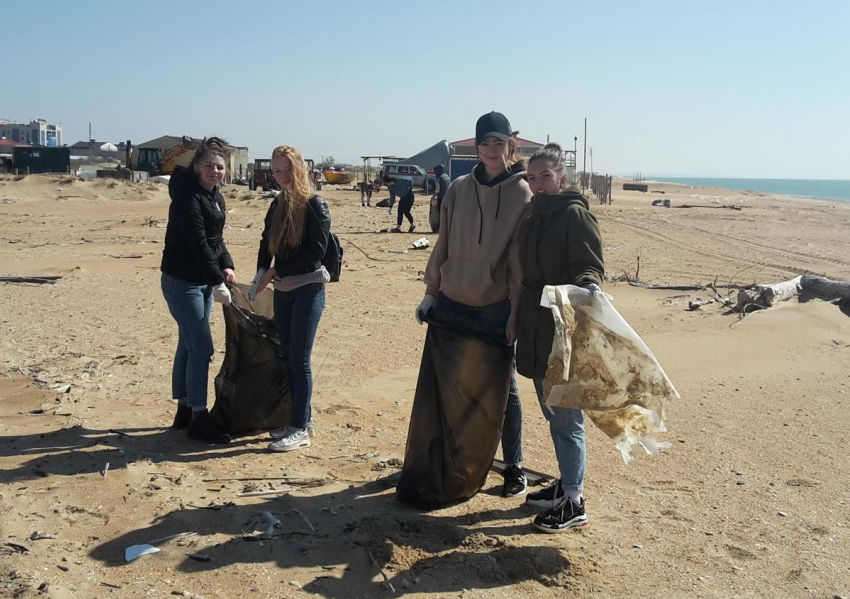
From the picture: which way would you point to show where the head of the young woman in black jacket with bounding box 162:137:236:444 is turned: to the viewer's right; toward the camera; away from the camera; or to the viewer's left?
toward the camera

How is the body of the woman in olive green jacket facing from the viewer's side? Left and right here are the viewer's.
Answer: facing the viewer and to the left of the viewer

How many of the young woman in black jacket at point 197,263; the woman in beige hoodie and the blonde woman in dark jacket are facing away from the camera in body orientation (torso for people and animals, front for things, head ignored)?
0

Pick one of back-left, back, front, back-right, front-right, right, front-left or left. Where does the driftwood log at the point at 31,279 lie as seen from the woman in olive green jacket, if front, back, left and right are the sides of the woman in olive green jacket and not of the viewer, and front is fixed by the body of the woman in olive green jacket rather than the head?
right

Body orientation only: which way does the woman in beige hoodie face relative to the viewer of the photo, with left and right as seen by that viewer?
facing the viewer

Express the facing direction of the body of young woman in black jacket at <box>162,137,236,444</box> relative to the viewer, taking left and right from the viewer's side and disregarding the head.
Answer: facing the viewer and to the right of the viewer

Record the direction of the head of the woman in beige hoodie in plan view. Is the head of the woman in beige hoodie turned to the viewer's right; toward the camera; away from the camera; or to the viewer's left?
toward the camera

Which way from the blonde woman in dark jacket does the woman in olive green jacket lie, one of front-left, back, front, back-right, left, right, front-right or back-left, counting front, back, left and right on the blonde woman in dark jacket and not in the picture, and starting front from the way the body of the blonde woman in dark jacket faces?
left

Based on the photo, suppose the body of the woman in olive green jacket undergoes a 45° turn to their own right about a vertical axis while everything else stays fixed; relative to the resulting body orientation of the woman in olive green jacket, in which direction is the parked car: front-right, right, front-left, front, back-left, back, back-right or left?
right
